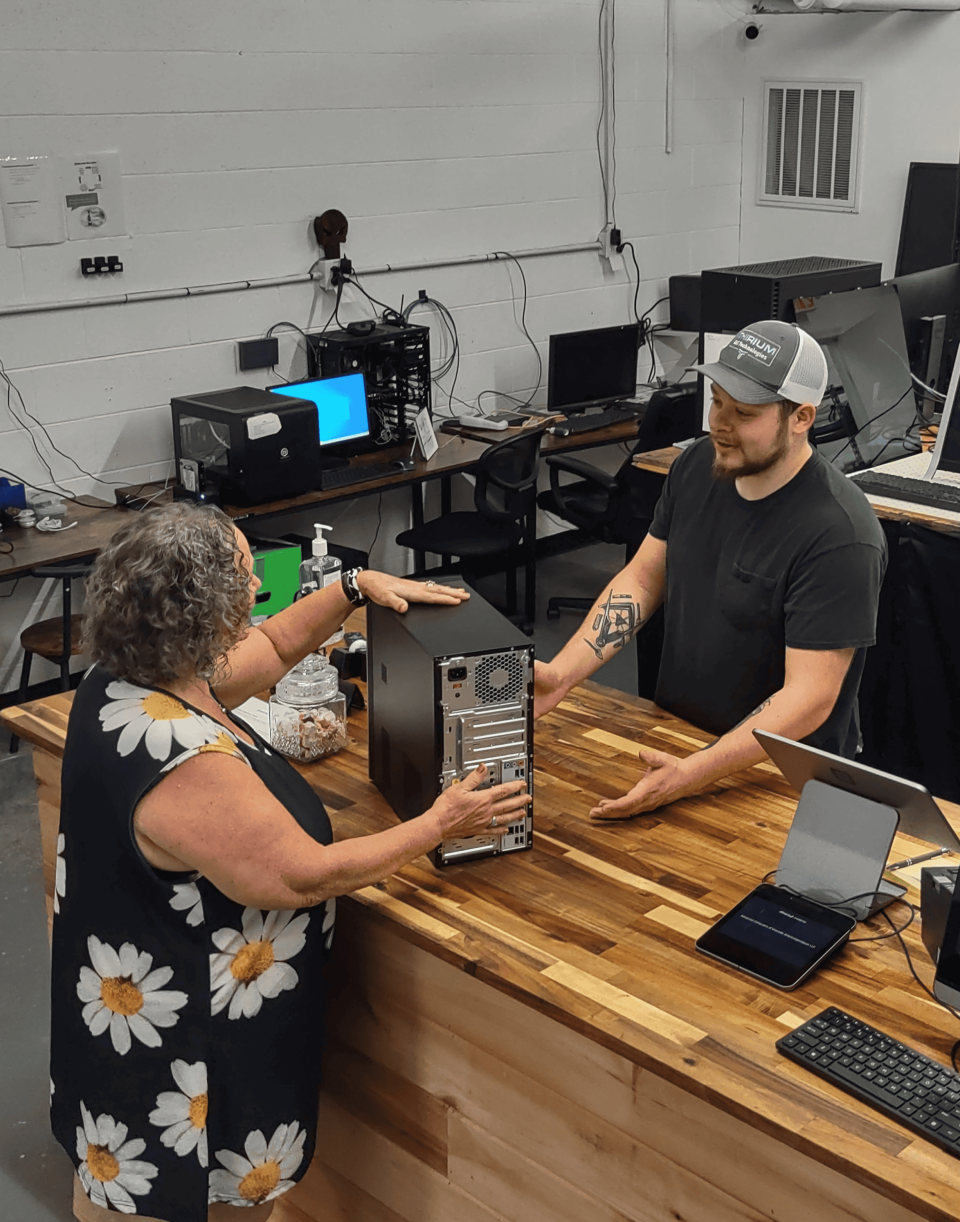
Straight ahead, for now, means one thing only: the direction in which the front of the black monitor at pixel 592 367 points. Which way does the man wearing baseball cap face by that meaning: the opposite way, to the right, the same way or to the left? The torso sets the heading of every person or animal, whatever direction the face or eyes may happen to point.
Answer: to the right

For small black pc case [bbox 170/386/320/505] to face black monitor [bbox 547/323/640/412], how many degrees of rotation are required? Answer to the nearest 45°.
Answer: approximately 90° to its left

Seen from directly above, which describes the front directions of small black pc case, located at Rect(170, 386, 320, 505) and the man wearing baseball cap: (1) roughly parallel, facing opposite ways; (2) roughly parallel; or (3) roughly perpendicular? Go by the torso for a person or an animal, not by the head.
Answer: roughly perpendicular

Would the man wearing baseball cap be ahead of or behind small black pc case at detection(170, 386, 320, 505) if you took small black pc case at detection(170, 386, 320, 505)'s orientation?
ahead

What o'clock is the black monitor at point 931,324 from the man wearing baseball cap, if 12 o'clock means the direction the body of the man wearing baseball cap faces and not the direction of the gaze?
The black monitor is roughly at 5 o'clock from the man wearing baseball cap.

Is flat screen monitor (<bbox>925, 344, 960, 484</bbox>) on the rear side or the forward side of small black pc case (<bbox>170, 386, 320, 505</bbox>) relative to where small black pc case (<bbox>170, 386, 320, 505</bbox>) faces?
on the forward side

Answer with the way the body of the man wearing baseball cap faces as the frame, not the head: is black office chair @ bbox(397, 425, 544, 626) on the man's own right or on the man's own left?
on the man's own right

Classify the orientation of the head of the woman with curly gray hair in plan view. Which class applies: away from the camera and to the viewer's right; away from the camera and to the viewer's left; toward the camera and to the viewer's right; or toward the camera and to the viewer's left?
away from the camera and to the viewer's right

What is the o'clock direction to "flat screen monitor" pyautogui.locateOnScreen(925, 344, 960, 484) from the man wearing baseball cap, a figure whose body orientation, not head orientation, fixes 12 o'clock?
The flat screen monitor is roughly at 5 o'clock from the man wearing baseball cap.

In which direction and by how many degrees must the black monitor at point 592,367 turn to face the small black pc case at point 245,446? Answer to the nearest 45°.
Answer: approximately 90° to its right

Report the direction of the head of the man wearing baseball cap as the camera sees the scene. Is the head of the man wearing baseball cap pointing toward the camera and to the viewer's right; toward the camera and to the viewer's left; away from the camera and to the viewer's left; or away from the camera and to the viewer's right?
toward the camera and to the viewer's left

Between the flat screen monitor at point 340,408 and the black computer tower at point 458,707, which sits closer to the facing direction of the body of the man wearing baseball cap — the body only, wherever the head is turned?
the black computer tower

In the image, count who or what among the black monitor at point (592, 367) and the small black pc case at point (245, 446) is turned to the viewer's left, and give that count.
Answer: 0

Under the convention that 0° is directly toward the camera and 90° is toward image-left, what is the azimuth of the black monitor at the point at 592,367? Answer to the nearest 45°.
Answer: approximately 315°
